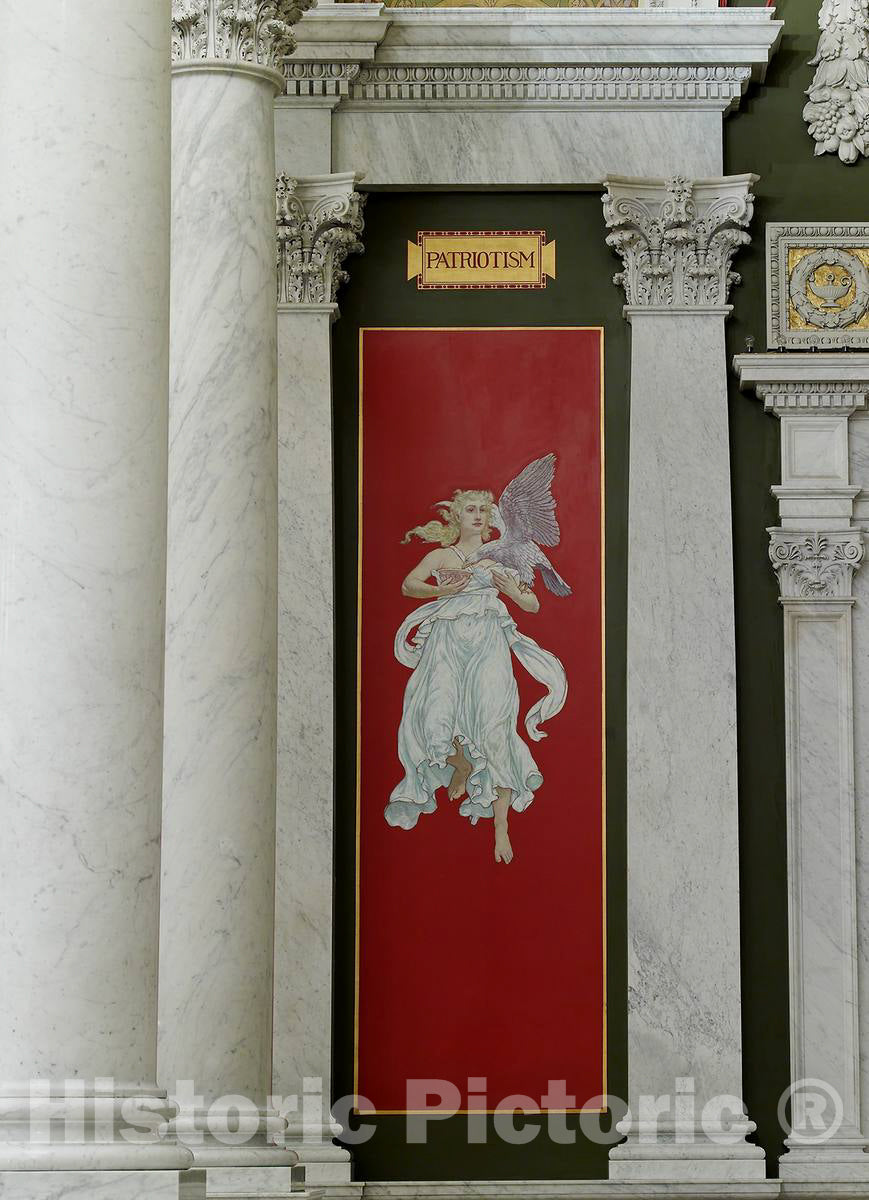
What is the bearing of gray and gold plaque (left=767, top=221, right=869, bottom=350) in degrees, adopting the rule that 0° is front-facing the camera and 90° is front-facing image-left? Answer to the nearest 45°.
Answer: approximately 0°

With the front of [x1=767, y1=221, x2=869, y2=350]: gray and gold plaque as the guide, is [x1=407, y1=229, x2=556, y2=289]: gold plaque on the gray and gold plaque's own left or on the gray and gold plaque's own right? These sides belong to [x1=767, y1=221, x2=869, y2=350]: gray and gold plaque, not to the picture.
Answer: on the gray and gold plaque's own right

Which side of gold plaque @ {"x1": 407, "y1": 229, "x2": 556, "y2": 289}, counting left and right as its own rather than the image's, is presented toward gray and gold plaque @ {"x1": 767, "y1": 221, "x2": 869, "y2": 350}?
left

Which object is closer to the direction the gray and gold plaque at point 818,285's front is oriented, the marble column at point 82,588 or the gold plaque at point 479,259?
the marble column

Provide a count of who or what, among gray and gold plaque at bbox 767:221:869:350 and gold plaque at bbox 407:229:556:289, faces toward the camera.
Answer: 2
